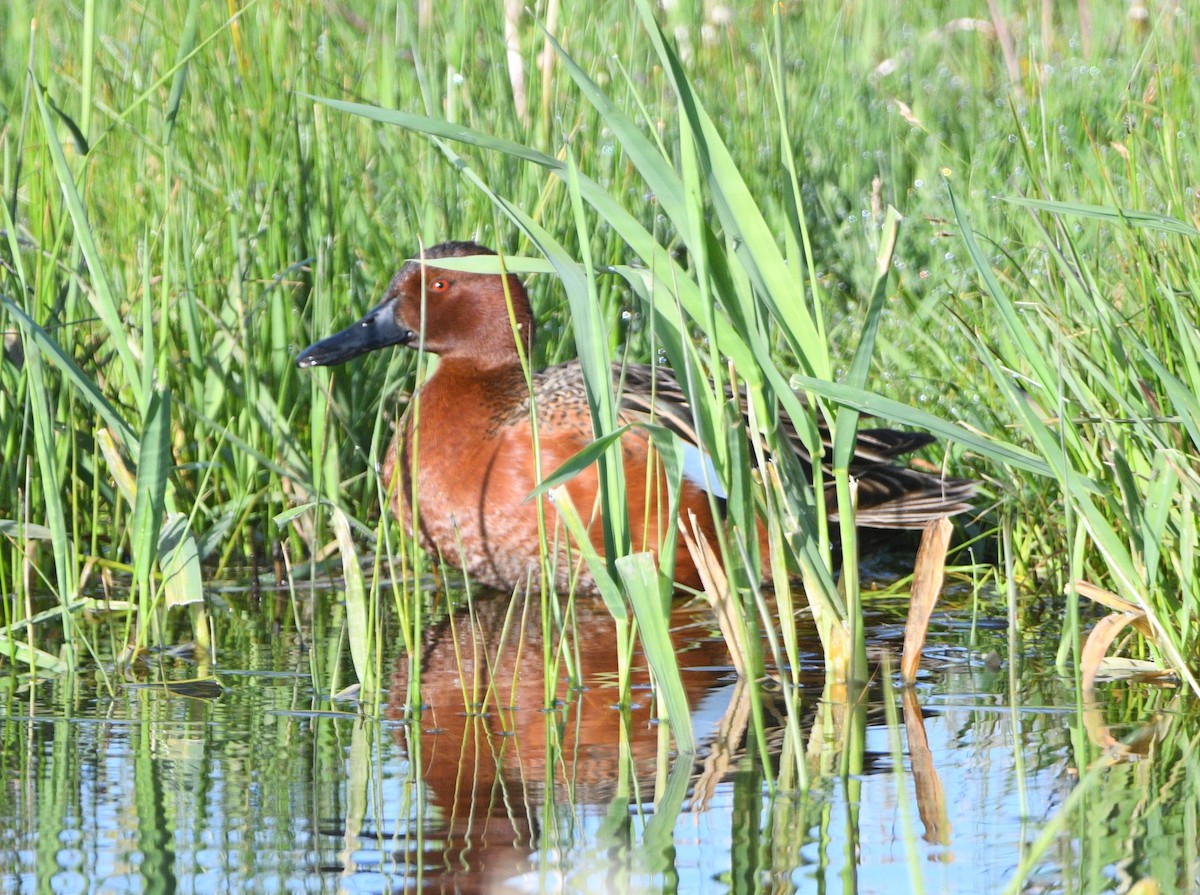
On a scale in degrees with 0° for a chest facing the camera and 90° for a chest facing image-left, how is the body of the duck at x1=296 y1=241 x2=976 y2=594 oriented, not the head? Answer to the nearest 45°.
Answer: approximately 90°
